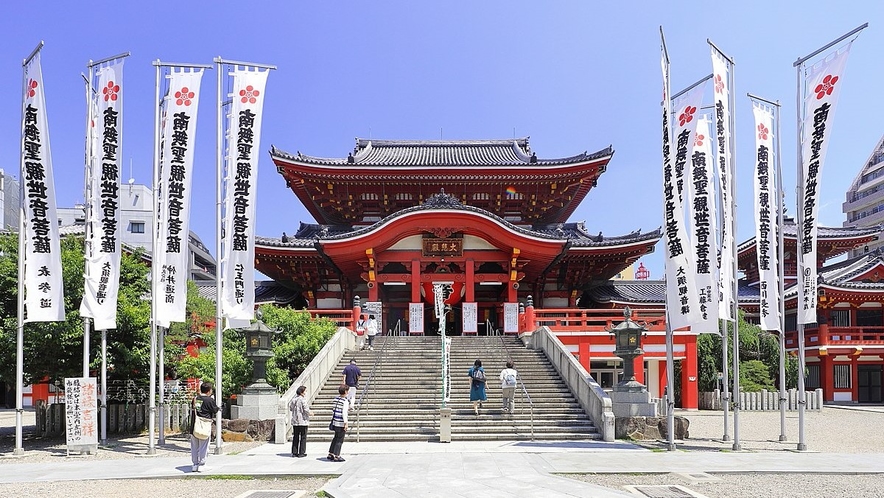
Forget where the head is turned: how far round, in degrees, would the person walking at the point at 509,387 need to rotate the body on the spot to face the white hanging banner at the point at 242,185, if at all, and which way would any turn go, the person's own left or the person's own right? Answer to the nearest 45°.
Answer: approximately 135° to the person's own left

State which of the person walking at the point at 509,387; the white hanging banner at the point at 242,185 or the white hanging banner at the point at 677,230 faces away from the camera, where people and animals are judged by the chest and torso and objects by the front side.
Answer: the person walking

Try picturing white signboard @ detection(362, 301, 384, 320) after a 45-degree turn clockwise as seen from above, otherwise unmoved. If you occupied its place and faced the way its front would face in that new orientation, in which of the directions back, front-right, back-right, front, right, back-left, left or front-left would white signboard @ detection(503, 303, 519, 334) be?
back-left

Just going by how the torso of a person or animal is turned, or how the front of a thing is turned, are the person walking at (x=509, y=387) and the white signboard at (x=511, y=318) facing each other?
yes

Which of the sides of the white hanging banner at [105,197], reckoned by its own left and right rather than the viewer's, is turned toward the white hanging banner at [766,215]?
left

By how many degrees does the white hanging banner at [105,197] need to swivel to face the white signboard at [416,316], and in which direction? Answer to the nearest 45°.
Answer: approximately 135° to its left
